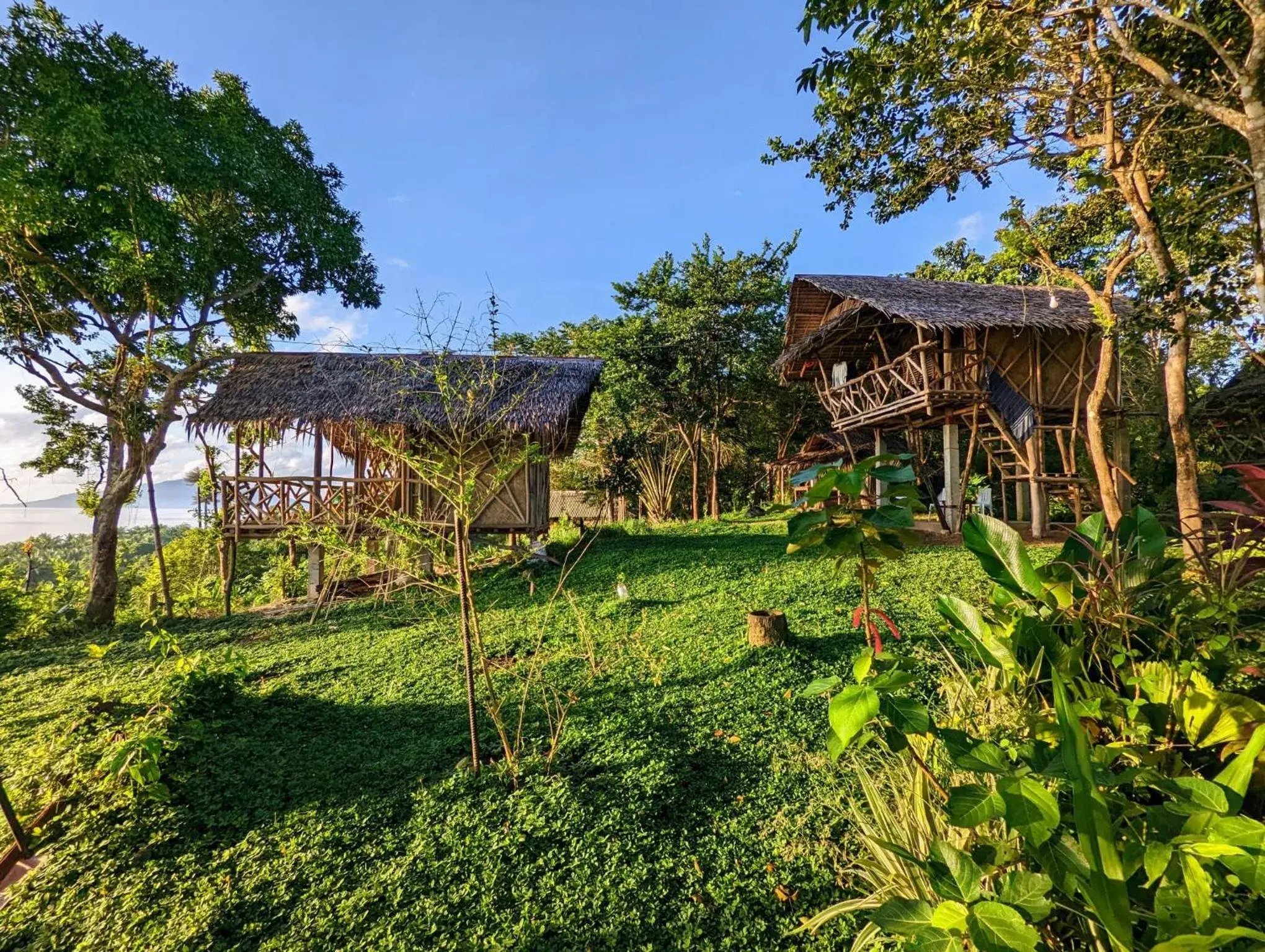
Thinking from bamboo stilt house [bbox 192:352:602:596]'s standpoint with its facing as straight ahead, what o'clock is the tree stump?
The tree stump is roughly at 8 o'clock from the bamboo stilt house.

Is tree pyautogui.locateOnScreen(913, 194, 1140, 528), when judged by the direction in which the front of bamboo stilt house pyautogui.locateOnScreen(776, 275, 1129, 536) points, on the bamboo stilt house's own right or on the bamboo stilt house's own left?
on the bamboo stilt house's own left

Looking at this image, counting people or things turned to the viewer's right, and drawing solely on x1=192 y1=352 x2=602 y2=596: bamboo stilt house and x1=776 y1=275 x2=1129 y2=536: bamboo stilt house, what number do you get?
0

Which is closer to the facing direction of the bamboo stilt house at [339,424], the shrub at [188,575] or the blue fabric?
the shrub

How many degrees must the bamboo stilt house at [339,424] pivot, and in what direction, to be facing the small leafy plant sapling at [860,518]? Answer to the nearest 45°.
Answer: approximately 90° to its left

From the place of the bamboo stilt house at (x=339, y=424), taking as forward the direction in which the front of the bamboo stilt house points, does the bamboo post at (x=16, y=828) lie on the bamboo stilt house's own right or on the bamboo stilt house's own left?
on the bamboo stilt house's own left

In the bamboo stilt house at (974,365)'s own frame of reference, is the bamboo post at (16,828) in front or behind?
in front

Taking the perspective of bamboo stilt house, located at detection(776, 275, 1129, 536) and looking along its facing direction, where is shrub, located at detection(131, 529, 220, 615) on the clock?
The shrub is roughly at 1 o'clock from the bamboo stilt house.

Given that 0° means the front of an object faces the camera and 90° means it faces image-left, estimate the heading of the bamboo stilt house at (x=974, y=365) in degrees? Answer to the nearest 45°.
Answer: approximately 45°

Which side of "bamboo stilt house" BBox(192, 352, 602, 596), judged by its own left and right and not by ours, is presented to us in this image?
left
